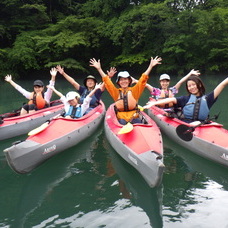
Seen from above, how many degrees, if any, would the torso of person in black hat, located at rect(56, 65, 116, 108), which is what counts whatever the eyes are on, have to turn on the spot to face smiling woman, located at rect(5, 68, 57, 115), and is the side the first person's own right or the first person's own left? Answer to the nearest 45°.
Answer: approximately 90° to the first person's own right

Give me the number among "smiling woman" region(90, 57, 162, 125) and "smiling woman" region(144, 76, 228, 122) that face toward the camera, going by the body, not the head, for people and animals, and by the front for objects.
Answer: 2

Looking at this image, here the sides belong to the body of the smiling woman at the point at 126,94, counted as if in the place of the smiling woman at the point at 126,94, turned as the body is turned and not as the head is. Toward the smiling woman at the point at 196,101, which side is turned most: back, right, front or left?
left

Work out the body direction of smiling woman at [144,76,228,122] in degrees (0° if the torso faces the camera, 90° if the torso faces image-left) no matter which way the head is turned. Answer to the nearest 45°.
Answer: approximately 0°

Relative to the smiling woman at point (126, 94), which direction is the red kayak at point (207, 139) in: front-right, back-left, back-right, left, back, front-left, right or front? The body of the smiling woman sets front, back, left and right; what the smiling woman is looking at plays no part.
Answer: front-left

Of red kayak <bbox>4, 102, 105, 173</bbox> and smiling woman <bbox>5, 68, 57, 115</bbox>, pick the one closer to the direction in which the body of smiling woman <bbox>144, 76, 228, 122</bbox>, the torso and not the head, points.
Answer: the red kayak

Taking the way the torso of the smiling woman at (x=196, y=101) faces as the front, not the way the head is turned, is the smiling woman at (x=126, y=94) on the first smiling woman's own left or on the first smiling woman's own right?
on the first smiling woman's own right

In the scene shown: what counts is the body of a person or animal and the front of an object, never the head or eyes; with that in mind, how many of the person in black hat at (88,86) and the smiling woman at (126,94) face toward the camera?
2
